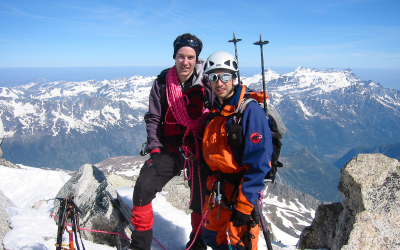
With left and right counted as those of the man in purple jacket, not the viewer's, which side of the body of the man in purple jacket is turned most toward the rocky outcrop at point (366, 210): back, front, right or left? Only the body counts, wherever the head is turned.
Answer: left

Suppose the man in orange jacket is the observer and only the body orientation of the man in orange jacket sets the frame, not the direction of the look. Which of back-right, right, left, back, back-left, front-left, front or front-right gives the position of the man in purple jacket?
right

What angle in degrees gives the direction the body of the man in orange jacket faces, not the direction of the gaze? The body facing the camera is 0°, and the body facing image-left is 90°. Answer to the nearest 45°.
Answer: approximately 45°

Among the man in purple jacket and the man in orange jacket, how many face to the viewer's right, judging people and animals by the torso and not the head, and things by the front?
0

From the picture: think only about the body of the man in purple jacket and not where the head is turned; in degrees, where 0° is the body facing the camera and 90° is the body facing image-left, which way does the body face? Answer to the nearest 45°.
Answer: approximately 0°

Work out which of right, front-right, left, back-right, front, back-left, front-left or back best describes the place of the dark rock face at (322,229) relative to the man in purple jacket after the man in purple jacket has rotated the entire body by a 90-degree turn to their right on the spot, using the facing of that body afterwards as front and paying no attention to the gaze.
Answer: back
